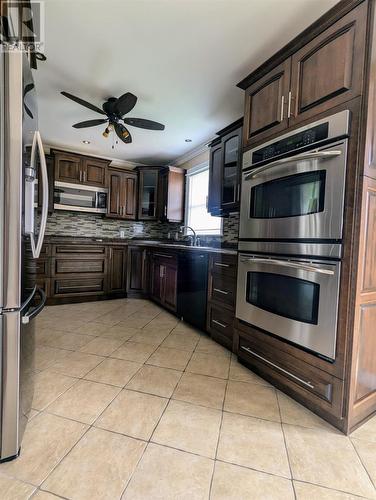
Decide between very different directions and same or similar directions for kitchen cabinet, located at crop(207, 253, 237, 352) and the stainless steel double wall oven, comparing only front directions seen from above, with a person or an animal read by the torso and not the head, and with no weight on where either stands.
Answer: same or similar directions

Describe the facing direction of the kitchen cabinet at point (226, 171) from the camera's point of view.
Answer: facing the viewer and to the left of the viewer

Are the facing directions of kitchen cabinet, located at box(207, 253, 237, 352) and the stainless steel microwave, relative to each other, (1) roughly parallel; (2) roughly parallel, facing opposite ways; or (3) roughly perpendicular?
roughly perpendicular

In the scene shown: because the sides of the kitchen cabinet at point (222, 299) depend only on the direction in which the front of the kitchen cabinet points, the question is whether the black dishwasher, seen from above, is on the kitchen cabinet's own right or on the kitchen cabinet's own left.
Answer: on the kitchen cabinet's own right

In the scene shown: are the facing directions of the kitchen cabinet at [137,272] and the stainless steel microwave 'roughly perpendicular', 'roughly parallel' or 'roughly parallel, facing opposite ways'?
roughly parallel

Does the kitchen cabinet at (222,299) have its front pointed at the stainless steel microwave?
no

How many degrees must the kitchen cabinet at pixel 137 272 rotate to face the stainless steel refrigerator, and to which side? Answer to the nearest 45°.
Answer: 0° — it already faces it

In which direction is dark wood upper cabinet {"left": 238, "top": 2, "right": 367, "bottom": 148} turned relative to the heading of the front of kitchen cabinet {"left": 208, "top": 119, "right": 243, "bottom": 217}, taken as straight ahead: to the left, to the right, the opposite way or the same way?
the same way

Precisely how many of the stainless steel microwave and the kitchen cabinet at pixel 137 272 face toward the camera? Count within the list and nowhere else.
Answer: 2

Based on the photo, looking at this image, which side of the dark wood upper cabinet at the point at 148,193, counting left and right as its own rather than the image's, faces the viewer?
front

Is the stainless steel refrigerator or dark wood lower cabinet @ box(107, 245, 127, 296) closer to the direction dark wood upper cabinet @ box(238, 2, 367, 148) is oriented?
the stainless steel refrigerator

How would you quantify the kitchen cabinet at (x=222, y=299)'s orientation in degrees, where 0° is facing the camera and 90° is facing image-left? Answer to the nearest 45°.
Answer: approximately 45°

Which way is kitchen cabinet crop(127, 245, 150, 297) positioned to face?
toward the camera

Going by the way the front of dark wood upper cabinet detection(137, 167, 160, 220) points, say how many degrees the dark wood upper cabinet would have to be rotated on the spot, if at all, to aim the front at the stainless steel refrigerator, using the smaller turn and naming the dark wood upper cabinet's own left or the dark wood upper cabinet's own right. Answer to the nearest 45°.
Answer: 0° — it already faces it

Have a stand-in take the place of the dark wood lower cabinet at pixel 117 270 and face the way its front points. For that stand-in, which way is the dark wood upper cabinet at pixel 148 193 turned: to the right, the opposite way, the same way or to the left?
the same way

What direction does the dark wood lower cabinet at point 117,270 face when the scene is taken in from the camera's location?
facing the viewer

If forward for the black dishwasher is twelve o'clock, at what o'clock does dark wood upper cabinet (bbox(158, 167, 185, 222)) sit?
The dark wood upper cabinet is roughly at 4 o'clock from the black dishwasher.

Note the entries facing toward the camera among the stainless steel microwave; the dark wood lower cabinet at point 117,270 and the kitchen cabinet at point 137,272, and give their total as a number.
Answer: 3

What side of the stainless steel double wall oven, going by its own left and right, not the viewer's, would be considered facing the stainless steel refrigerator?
front
